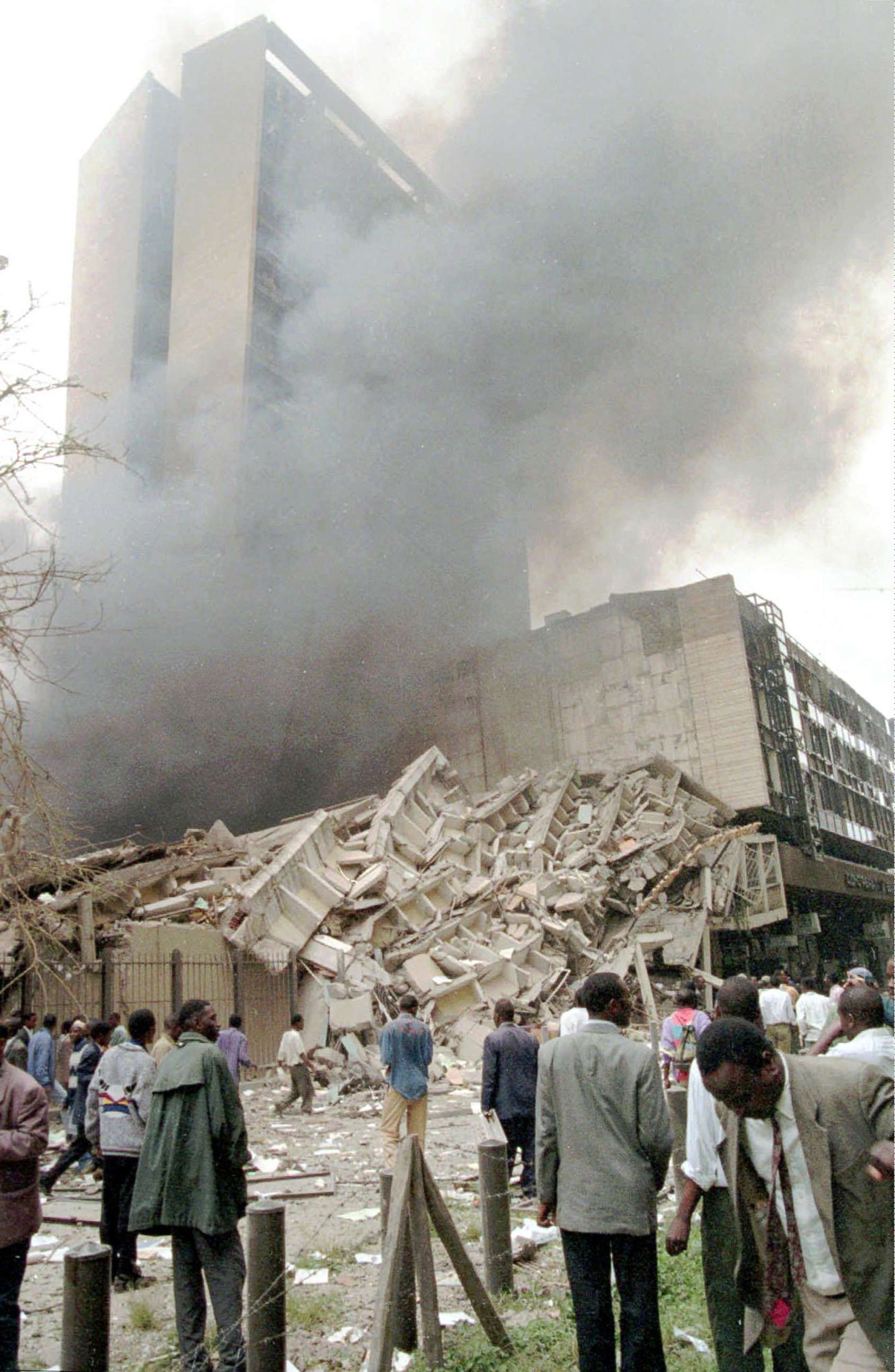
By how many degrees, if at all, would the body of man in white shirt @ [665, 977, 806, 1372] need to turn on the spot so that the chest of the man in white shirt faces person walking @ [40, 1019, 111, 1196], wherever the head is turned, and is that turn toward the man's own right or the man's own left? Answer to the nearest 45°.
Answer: approximately 45° to the man's own left

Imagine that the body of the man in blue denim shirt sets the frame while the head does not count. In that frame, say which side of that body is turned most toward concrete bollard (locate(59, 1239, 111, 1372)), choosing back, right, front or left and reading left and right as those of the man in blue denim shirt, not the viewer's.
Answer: back

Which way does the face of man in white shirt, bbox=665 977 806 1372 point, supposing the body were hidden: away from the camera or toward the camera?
away from the camera

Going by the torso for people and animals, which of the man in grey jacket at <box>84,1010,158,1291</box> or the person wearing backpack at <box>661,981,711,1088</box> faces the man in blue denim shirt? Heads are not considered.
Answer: the man in grey jacket

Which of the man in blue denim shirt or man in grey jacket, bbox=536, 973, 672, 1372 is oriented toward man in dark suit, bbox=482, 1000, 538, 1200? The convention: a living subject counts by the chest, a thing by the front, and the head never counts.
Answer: the man in grey jacket

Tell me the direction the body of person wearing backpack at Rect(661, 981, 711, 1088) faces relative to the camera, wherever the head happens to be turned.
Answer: away from the camera

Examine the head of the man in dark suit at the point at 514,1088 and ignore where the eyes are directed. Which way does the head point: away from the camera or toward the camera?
away from the camera

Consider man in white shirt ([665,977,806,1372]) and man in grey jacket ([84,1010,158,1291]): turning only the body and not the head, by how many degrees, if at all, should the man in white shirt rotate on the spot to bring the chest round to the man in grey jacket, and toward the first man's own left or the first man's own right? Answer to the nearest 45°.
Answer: approximately 45° to the first man's own left

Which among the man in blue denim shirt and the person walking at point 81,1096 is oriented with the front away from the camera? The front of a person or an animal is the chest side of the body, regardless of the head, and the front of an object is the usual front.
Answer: the man in blue denim shirt

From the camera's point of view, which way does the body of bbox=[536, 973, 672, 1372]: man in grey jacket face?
away from the camera

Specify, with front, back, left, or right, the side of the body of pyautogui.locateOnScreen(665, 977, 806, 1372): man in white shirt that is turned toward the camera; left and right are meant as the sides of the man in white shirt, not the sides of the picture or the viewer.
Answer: back
